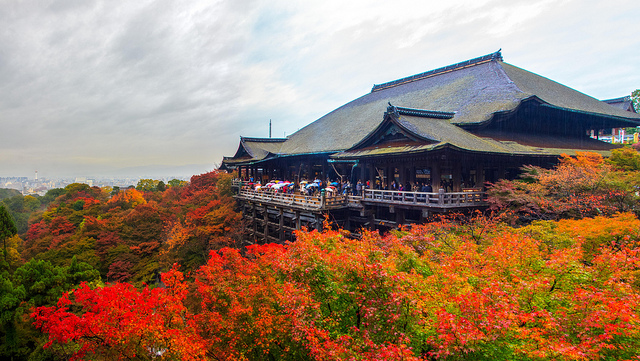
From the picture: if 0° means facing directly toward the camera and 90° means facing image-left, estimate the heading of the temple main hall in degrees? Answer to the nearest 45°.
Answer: approximately 45°

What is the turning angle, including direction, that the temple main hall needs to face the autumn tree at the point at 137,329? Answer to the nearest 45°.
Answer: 0° — it already faces it

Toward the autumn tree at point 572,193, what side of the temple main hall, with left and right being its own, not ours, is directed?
left
